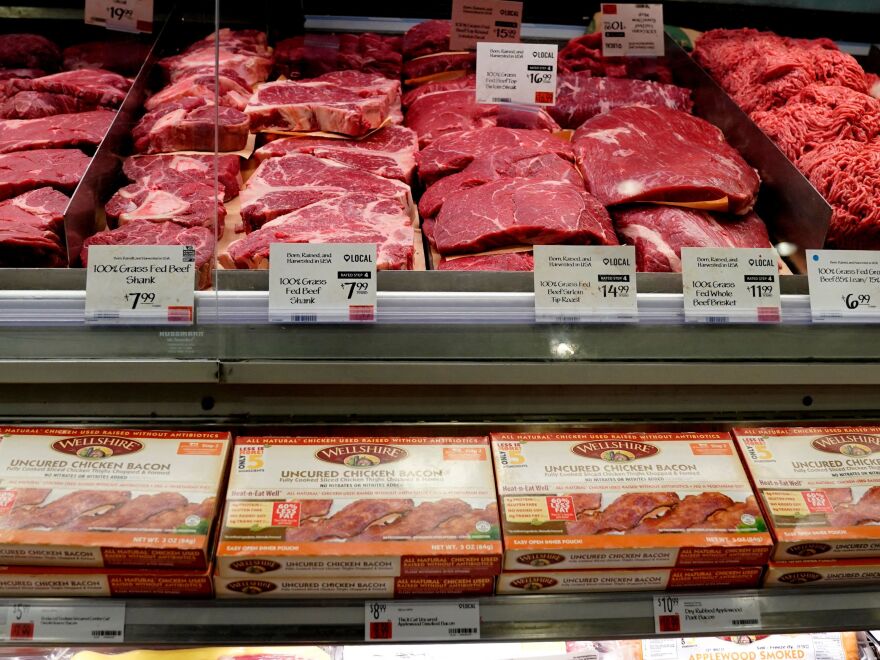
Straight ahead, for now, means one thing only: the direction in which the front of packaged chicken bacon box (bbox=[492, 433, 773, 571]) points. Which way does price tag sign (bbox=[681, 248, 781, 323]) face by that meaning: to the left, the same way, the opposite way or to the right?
the same way

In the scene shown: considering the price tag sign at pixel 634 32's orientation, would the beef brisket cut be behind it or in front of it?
in front

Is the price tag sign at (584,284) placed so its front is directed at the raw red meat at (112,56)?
no

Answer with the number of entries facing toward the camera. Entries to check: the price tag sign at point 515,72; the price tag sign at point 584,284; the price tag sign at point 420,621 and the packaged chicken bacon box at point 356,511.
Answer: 4

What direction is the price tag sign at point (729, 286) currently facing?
toward the camera

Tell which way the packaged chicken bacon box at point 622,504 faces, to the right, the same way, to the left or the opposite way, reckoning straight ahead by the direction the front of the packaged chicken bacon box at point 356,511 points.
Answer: the same way

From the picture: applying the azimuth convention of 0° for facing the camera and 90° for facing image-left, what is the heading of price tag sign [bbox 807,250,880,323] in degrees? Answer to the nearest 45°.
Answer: approximately 0°

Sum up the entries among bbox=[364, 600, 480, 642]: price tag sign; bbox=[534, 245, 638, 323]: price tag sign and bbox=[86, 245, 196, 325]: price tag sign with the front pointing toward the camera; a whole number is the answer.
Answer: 3

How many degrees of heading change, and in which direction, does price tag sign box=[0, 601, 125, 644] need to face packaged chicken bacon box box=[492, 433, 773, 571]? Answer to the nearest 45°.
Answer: approximately 90° to its left

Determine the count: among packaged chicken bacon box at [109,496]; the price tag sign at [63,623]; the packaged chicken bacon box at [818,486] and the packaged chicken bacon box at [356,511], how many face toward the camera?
4

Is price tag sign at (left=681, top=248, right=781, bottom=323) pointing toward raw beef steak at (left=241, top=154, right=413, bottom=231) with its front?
no

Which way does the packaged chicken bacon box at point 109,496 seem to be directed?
toward the camera
